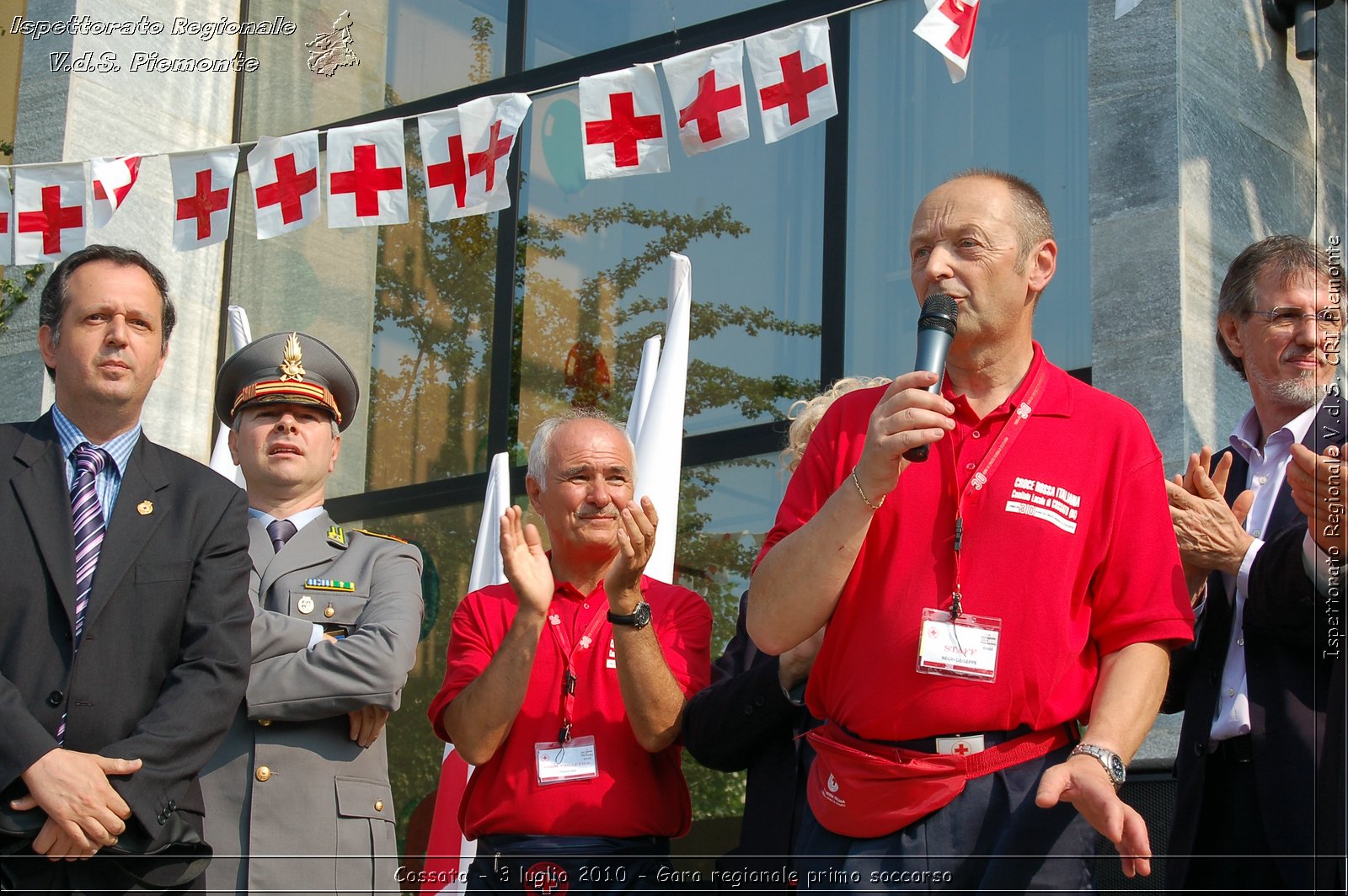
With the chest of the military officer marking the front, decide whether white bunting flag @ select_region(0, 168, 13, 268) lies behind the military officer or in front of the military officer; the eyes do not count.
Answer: behind

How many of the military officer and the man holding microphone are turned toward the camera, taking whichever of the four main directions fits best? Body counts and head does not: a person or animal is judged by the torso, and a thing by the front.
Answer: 2

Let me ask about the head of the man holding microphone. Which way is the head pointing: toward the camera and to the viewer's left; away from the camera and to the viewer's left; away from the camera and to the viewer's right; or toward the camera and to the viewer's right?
toward the camera and to the viewer's left

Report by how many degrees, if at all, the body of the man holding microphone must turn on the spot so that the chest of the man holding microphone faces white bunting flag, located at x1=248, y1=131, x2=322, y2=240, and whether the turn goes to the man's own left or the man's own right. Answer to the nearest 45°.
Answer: approximately 135° to the man's own right

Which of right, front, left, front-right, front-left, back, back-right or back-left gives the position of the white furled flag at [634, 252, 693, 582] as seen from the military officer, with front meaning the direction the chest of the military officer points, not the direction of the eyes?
back-left

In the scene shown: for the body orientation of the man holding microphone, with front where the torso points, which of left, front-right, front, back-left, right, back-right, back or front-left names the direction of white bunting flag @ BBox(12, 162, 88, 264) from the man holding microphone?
back-right

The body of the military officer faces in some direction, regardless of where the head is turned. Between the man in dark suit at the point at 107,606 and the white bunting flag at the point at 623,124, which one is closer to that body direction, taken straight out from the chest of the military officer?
the man in dark suit

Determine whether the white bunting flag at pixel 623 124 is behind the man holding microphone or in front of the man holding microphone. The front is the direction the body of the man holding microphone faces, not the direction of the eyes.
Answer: behind

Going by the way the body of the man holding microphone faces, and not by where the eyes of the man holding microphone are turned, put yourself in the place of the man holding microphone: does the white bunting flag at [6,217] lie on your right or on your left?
on your right

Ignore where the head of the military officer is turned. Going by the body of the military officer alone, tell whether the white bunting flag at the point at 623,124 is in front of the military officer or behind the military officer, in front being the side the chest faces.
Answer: behind

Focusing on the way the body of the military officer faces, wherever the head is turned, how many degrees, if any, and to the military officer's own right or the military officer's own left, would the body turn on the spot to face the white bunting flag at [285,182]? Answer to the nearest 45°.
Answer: approximately 180°

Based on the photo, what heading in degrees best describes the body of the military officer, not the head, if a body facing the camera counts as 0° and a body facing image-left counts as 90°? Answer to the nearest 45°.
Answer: approximately 0°
